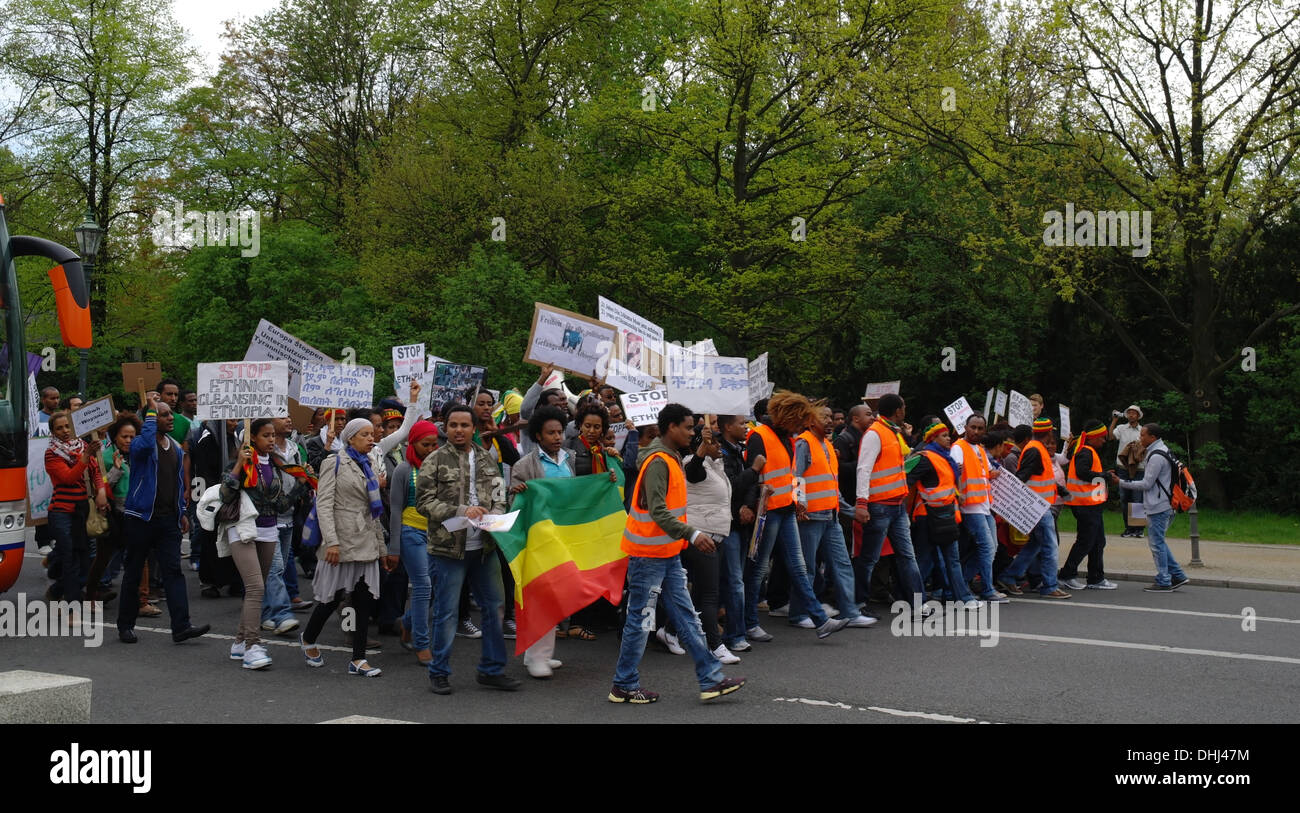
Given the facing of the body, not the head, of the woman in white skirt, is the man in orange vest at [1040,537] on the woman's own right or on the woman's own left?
on the woman's own left

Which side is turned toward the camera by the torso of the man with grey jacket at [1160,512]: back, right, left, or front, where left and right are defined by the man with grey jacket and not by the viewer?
left
